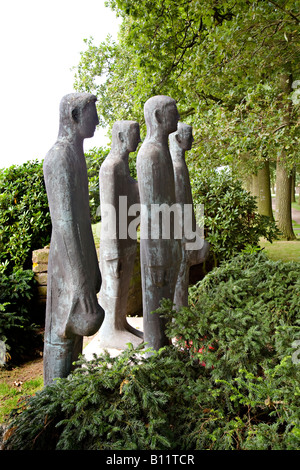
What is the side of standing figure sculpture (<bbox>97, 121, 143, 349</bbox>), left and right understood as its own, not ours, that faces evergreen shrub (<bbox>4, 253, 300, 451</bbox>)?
right

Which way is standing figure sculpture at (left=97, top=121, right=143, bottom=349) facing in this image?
to the viewer's right

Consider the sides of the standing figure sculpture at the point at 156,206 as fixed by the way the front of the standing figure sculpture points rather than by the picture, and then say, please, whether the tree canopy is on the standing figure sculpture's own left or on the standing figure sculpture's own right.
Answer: on the standing figure sculpture's own left

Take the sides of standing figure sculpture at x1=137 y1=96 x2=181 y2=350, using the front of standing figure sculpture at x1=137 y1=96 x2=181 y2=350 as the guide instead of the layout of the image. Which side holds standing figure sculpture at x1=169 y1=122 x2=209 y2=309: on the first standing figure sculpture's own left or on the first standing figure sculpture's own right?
on the first standing figure sculpture's own left

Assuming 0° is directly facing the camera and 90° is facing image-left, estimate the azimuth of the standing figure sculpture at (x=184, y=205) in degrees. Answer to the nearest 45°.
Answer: approximately 270°

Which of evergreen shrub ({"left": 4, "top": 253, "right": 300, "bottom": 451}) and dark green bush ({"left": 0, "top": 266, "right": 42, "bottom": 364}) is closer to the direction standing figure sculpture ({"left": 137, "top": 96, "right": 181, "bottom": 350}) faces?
the evergreen shrub

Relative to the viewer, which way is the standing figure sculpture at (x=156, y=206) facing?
to the viewer's right

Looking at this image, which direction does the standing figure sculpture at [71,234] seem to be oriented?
to the viewer's right
